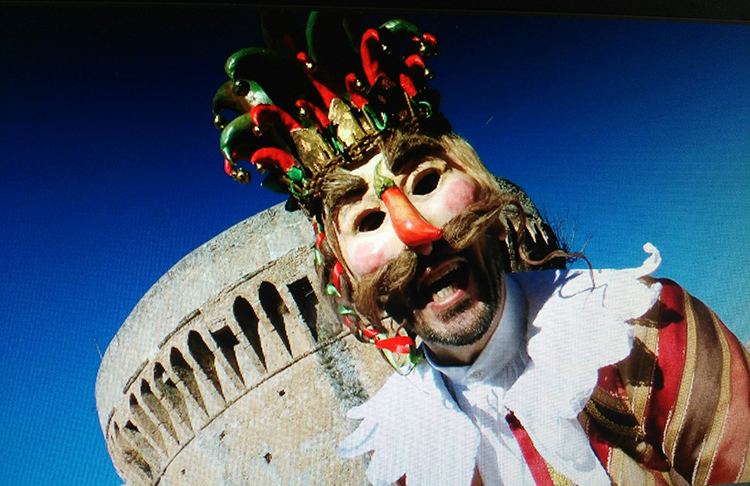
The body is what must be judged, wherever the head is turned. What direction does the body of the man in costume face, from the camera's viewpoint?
toward the camera

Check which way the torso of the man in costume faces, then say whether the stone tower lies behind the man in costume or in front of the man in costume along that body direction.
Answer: behind
